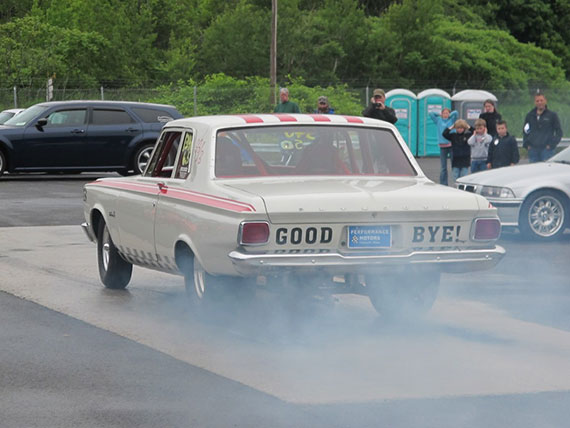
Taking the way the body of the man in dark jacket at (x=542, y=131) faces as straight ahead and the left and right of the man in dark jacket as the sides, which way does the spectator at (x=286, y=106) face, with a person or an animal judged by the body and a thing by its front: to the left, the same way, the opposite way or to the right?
the same way

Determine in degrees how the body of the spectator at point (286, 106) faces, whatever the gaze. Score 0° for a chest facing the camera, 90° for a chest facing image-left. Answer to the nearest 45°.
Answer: approximately 0°

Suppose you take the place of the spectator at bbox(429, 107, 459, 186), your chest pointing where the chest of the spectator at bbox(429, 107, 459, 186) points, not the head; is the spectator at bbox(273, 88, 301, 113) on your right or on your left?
on your right

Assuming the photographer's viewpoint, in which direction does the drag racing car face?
facing away from the viewer and to the left of the viewer

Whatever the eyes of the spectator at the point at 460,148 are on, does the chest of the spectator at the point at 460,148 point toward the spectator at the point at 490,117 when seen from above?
no

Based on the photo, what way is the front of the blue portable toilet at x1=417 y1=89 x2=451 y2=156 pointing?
toward the camera

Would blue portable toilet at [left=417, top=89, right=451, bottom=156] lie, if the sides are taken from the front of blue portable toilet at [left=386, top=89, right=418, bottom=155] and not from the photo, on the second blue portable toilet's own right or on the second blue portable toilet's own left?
on the second blue portable toilet's own left

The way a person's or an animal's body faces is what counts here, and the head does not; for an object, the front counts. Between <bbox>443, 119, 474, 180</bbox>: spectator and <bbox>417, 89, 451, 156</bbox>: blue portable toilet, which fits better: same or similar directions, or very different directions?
same or similar directions

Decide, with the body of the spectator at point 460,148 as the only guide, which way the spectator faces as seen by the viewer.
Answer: toward the camera

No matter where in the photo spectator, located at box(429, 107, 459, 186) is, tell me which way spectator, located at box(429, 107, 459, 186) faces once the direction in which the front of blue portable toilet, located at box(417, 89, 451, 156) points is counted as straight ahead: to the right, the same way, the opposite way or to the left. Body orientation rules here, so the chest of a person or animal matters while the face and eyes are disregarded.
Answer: the same way

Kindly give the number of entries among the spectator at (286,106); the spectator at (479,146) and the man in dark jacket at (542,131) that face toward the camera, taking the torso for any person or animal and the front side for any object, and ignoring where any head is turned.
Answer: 3

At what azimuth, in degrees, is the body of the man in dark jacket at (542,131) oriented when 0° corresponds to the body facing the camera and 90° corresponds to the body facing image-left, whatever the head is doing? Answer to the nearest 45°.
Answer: approximately 0°
